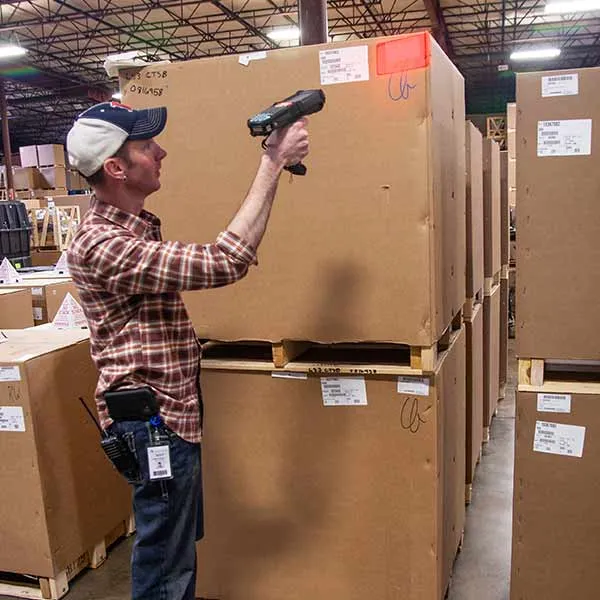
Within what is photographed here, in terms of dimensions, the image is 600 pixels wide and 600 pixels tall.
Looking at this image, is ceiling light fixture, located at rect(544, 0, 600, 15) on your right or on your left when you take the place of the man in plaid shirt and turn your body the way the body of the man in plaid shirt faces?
on your left

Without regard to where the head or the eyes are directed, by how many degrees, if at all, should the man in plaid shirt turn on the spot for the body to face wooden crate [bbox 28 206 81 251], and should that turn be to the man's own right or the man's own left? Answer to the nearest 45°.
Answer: approximately 90° to the man's own left

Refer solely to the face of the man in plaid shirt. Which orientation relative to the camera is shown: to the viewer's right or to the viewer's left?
to the viewer's right

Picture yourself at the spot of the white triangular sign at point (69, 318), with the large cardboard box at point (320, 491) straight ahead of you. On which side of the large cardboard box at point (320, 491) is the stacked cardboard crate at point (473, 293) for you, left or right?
left

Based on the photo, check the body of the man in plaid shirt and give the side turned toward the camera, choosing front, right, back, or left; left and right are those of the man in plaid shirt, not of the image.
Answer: right

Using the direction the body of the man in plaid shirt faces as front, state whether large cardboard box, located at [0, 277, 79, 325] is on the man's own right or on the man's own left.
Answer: on the man's own left
